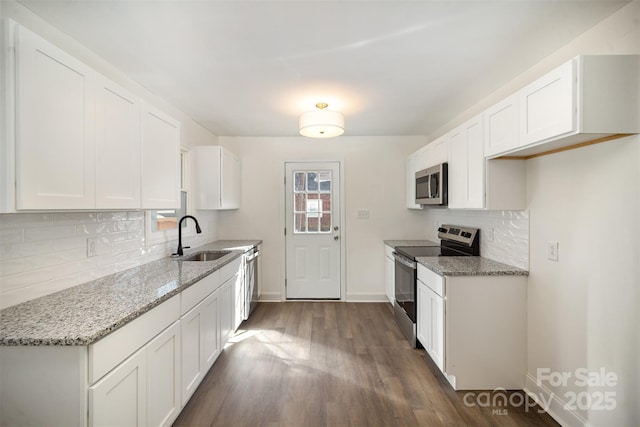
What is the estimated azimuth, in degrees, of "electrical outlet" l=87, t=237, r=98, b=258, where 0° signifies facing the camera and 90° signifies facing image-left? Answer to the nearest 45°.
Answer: approximately 315°

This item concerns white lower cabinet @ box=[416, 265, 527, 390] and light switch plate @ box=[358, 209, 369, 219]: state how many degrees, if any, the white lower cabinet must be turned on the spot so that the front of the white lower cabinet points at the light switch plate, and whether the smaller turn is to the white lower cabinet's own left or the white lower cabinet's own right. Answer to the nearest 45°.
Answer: approximately 45° to the white lower cabinet's own right

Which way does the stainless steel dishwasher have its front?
to the viewer's right

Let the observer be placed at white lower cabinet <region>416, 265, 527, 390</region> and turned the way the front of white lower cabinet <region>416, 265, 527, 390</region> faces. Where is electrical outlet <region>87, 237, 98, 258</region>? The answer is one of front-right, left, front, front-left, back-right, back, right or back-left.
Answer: front-left

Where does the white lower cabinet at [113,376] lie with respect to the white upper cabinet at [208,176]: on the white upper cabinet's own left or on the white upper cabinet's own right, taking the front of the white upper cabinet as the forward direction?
on the white upper cabinet's own right

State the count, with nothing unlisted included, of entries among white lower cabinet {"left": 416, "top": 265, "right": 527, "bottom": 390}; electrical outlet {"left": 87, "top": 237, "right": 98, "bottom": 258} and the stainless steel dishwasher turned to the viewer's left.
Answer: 1

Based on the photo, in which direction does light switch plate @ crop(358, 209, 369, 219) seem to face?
toward the camera

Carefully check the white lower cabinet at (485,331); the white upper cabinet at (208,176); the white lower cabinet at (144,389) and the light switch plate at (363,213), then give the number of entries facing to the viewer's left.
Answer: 1

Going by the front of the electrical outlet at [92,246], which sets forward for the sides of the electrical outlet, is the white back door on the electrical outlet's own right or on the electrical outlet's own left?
on the electrical outlet's own left

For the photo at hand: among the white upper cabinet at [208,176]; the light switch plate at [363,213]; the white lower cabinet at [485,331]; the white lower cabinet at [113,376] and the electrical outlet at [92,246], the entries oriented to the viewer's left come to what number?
1

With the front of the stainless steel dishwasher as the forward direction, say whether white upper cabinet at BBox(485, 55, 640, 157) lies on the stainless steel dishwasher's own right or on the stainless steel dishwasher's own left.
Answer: on the stainless steel dishwasher's own right

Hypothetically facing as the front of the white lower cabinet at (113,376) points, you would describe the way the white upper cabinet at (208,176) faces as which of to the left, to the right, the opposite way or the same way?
the same way

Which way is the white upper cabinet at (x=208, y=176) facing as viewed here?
to the viewer's right

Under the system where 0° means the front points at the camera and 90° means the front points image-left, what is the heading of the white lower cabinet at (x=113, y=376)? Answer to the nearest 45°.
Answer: approximately 270°

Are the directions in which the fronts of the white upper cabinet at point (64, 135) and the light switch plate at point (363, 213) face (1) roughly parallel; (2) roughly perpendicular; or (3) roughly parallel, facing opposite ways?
roughly perpendicular

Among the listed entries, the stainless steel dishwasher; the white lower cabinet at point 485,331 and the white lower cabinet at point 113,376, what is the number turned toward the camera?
0

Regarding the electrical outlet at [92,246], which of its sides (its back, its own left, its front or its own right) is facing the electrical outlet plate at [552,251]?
front

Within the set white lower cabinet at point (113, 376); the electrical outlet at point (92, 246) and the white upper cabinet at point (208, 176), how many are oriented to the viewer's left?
0

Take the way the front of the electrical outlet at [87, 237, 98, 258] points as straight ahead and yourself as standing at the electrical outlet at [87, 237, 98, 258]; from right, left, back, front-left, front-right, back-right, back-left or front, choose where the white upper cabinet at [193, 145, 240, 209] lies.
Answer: left
